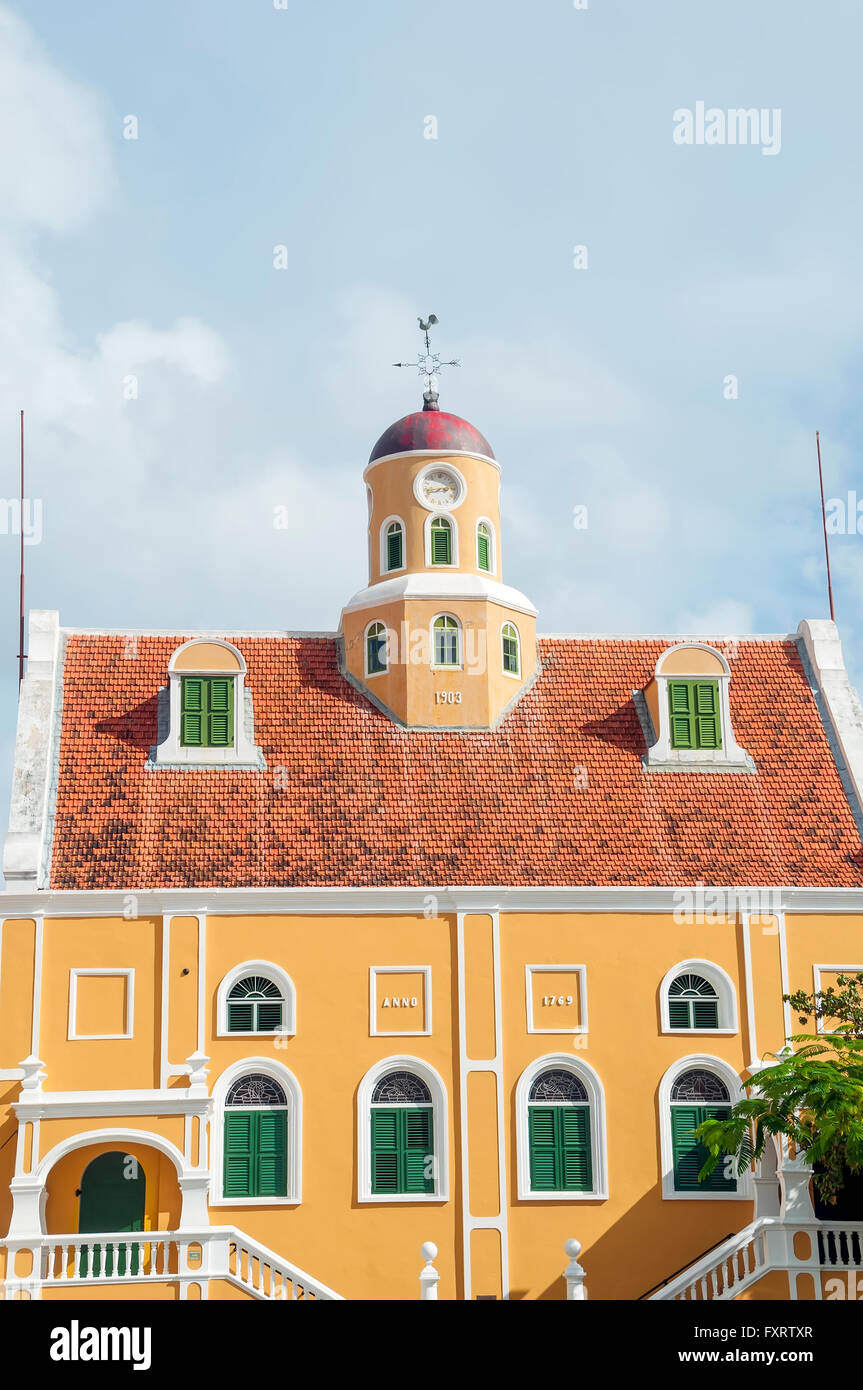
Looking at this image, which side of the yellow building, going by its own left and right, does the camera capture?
front
